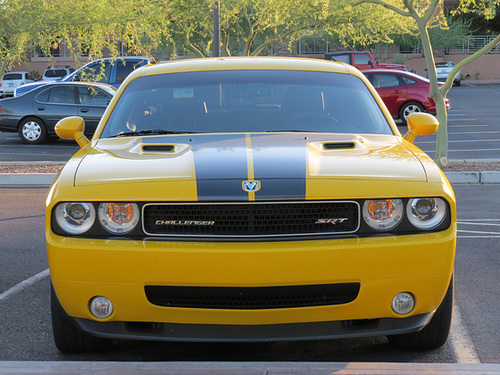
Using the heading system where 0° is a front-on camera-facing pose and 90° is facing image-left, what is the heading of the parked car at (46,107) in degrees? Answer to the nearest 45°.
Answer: approximately 270°

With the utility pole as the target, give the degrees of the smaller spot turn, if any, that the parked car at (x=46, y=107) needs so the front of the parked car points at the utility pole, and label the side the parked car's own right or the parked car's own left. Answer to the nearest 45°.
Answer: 0° — it already faces it

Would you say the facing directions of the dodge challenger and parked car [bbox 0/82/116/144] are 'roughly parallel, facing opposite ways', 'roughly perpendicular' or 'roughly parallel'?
roughly perpendicular

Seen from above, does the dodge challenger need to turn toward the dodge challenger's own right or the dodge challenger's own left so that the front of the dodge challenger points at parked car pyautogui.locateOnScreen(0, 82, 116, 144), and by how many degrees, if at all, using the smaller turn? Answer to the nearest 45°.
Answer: approximately 180°

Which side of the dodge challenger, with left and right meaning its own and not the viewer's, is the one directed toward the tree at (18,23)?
back

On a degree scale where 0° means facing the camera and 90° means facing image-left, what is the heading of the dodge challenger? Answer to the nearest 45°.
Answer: approximately 0°

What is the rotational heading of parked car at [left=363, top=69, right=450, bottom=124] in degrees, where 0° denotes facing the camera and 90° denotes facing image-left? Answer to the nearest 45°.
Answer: approximately 90°

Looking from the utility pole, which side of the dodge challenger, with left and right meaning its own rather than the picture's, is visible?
back
